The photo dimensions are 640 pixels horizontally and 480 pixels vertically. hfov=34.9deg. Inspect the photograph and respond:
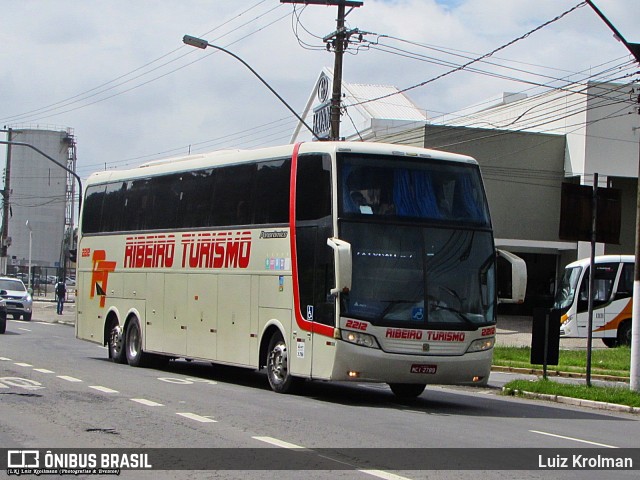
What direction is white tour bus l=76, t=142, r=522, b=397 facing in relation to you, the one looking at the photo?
facing the viewer and to the right of the viewer

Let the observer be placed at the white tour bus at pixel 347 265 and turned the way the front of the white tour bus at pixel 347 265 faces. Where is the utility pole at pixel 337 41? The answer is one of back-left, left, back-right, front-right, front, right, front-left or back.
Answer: back-left

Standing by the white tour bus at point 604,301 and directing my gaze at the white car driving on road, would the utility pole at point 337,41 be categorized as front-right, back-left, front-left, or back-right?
front-left

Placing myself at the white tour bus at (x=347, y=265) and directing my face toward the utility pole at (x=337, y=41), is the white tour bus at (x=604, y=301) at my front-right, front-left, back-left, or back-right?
front-right

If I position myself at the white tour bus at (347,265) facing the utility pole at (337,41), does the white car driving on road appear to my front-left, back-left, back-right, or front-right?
front-left

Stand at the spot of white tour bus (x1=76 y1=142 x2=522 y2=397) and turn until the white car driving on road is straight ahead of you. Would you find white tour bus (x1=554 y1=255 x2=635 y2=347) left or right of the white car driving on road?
right

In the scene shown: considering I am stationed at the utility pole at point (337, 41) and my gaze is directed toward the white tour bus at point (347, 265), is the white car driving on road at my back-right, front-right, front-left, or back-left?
back-right

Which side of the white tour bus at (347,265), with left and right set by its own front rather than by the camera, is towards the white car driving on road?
back

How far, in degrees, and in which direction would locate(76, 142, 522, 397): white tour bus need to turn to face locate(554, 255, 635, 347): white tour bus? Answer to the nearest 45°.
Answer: approximately 90° to its left

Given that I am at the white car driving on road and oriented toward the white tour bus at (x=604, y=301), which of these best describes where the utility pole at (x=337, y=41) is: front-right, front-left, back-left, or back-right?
front-right
